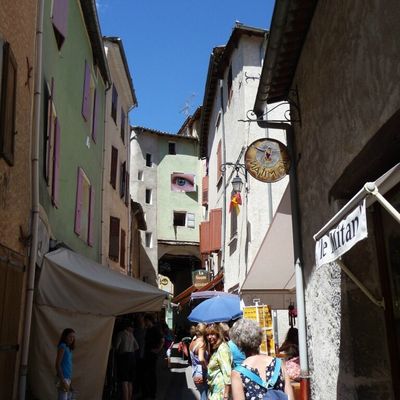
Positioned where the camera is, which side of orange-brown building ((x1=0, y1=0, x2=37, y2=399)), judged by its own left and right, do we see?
right

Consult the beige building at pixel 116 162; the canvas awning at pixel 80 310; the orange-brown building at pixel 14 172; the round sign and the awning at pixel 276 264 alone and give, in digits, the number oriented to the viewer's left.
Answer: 1

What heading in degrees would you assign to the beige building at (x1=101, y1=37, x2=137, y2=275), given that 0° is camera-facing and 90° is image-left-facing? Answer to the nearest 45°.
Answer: approximately 270°

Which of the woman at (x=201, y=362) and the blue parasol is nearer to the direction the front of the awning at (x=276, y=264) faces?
the blue parasol

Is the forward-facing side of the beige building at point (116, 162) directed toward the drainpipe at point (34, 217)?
no

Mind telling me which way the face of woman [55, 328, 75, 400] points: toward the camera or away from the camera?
toward the camera

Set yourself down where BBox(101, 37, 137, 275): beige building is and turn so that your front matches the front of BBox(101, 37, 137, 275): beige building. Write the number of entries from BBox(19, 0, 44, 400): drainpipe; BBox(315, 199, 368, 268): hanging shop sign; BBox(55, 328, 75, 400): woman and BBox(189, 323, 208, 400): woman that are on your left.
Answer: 0

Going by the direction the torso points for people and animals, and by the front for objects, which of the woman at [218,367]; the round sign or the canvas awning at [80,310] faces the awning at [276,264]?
the canvas awning

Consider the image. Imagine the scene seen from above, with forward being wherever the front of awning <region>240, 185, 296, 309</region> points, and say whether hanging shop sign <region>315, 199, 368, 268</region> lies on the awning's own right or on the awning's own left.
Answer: on the awning's own left

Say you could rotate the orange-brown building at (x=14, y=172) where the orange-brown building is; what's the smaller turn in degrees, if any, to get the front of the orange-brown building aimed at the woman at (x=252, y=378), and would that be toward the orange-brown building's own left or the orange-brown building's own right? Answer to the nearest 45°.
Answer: approximately 45° to the orange-brown building's own right

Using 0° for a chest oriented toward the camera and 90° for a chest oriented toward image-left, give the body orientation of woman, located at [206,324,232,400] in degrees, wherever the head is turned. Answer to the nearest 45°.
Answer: approximately 45°

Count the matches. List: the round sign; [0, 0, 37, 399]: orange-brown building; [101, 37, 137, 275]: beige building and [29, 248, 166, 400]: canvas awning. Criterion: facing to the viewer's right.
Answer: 3

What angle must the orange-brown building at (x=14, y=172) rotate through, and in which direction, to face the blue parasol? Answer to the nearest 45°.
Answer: approximately 45° to its left

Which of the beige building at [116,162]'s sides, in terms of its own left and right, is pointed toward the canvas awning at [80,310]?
right

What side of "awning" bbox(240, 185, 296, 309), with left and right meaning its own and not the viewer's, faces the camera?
left

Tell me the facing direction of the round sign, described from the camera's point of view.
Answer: facing the viewer

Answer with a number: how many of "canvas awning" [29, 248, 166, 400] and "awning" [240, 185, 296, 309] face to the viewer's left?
1

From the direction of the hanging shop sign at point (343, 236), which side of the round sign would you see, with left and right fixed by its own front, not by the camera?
front

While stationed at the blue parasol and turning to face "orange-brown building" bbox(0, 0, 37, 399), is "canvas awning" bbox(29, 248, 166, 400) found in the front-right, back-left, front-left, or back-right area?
front-right

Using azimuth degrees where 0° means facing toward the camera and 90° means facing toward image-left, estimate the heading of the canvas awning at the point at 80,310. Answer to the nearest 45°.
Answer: approximately 270°
